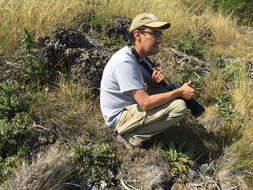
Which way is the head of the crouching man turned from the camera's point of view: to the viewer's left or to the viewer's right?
to the viewer's right

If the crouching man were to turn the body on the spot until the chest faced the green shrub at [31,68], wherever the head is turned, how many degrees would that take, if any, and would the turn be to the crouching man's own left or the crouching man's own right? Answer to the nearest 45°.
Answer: approximately 135° to the crouching man's own left

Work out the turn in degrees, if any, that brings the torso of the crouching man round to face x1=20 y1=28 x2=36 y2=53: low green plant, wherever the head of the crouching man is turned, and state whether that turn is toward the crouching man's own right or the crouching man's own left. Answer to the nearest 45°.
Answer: approximately 135° to the crouching man's own left

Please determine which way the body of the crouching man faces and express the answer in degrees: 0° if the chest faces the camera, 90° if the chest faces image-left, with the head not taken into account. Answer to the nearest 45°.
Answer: approximately 270°
